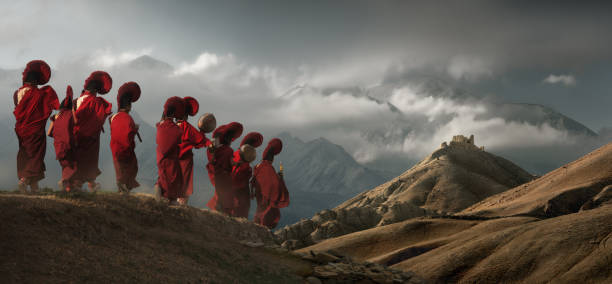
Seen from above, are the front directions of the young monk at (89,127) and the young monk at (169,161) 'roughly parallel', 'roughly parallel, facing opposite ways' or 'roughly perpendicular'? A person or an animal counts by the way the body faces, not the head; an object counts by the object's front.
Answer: roughly parallel

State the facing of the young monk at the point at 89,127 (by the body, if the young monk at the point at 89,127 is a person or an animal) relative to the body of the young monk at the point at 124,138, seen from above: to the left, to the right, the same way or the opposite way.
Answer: the same way

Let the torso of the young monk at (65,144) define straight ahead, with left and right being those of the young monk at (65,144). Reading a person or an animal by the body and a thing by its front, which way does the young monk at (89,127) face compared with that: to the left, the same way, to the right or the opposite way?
the same way

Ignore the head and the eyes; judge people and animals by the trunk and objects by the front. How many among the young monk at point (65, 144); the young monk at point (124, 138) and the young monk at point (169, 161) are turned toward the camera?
0
